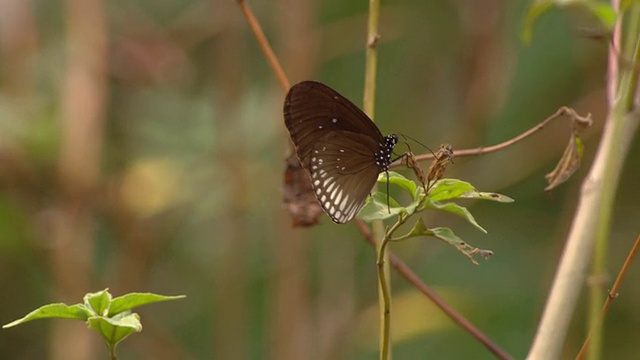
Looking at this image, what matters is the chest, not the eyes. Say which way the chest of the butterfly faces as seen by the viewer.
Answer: to the viewer's right

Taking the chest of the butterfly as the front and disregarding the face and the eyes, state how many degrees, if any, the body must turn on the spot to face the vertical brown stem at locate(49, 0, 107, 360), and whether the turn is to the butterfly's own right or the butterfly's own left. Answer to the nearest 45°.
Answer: approximately 135° to the butterfly's own left
